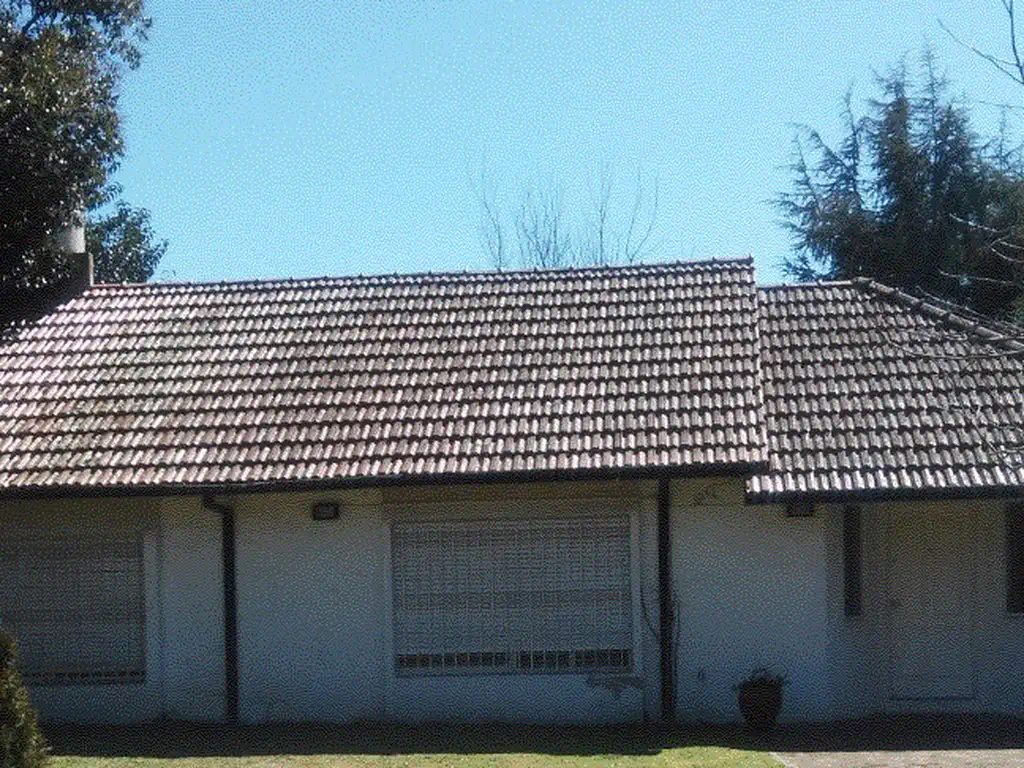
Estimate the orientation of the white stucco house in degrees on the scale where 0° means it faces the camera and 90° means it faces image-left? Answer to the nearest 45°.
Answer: approximately 0°

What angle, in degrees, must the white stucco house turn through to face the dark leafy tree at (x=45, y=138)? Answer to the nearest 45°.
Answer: approximately 135° to its right

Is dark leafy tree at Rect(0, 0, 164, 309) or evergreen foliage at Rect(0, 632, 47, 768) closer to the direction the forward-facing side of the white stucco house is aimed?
the evergreen foliage

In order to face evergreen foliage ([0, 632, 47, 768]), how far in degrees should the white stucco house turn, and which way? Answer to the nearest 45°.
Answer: approximately 45° to its right
